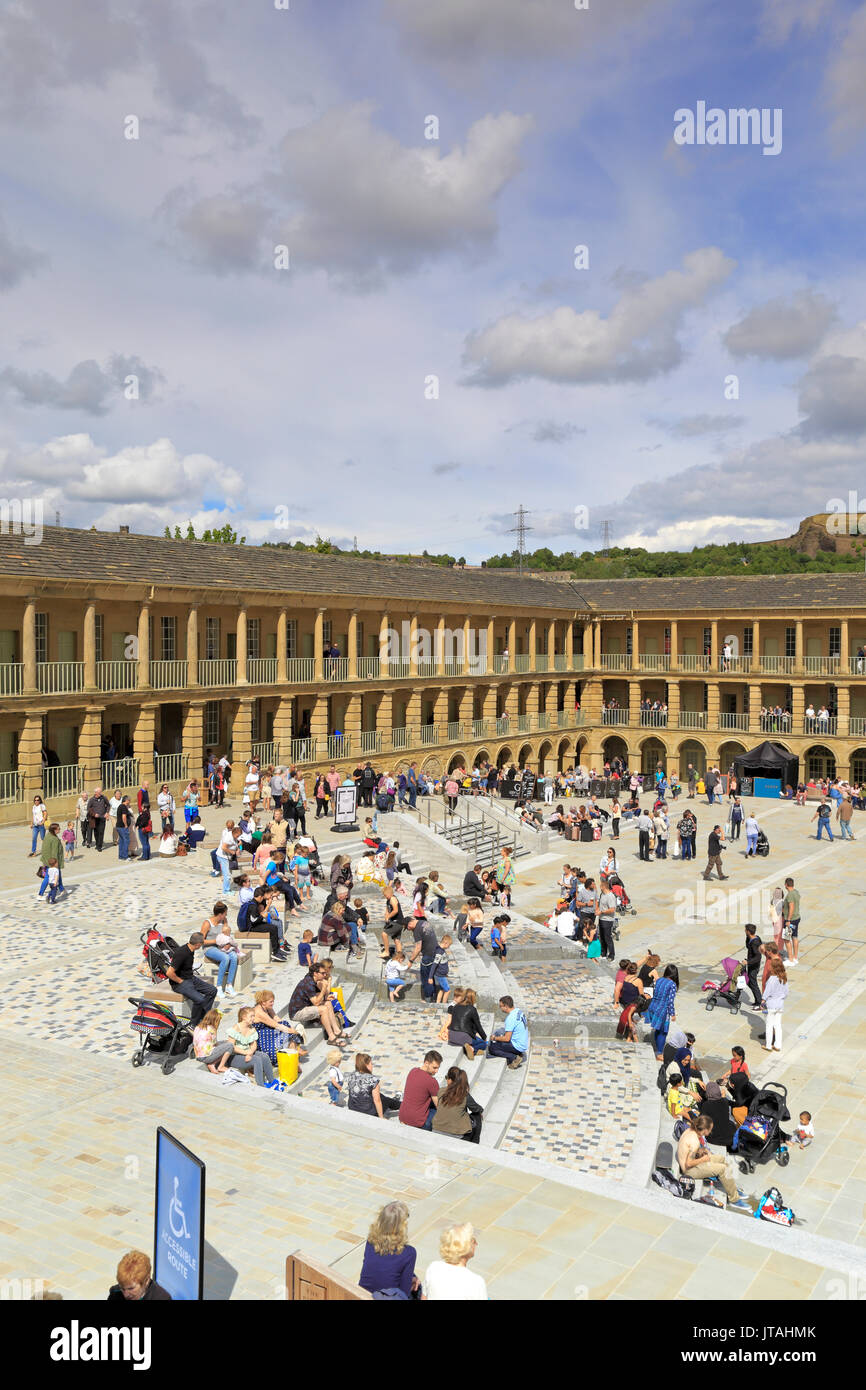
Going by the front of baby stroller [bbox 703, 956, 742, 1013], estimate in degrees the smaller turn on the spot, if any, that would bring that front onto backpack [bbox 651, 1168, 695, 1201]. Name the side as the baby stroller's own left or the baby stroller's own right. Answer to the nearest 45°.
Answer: approximately 90° to the baby stroller's own left

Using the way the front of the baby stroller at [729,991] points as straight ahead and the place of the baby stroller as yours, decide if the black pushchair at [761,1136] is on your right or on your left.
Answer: on your left

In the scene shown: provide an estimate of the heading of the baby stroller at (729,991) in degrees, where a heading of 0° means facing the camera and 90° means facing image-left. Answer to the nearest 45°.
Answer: approximately 90°
